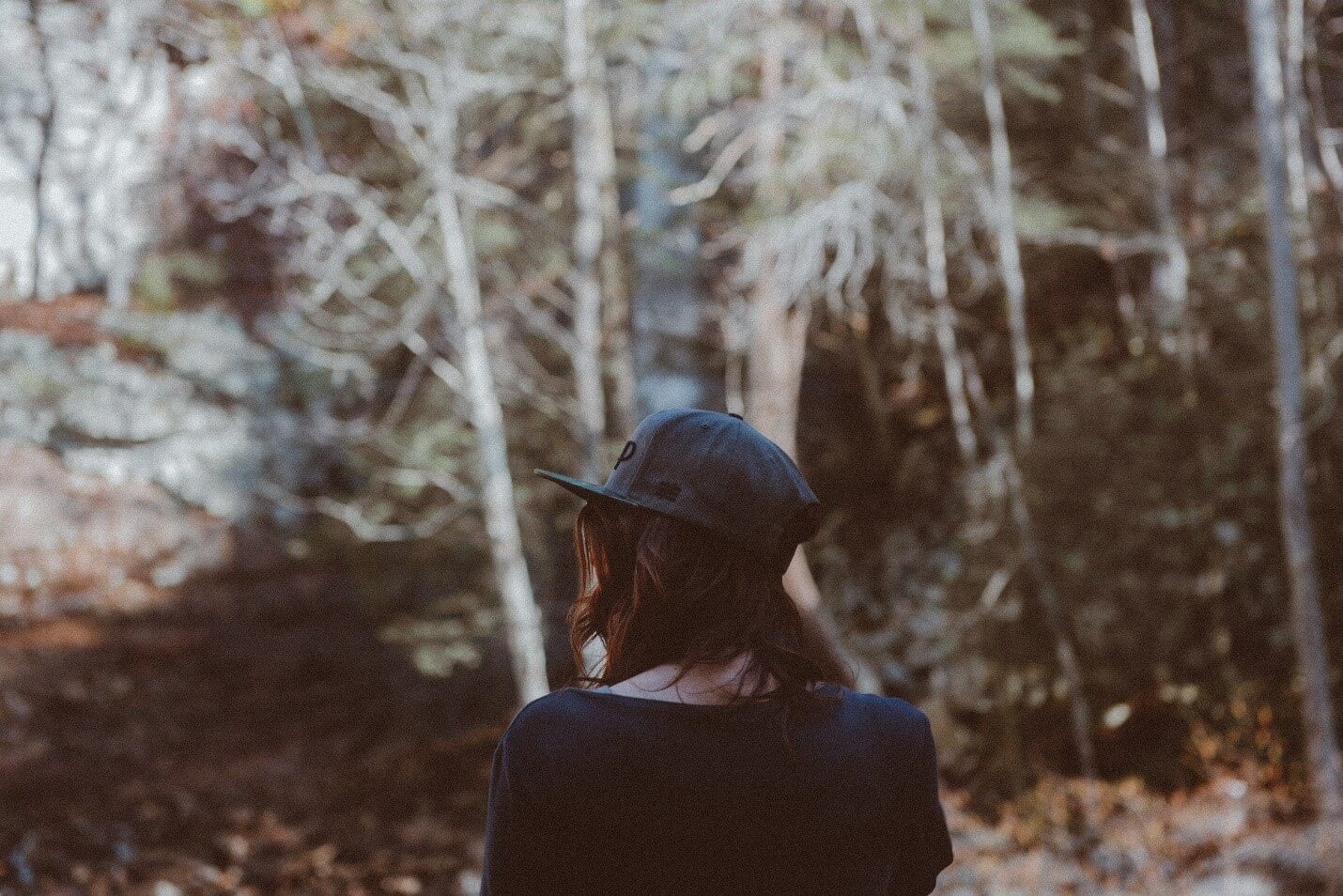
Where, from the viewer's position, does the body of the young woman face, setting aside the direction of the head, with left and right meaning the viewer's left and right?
facing away from the viewer

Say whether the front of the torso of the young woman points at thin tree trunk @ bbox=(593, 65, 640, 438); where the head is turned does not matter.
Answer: yes

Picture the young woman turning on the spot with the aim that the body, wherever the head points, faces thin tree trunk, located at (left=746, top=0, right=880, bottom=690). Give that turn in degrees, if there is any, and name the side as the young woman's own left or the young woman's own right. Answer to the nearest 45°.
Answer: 0° — they already face it

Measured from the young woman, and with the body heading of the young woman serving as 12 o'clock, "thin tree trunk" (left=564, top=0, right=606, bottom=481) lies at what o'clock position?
The thin tree trunk is roughly at 12 o'clock from the young woman.
